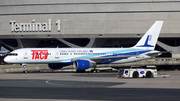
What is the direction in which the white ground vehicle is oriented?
to the viewer's left
